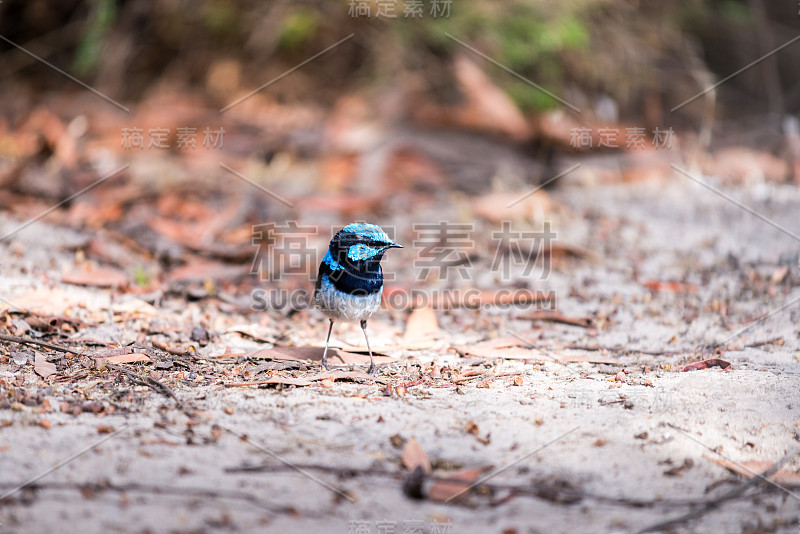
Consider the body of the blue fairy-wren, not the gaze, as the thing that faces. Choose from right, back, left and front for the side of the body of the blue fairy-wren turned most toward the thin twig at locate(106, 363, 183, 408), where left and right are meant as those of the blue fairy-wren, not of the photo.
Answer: right

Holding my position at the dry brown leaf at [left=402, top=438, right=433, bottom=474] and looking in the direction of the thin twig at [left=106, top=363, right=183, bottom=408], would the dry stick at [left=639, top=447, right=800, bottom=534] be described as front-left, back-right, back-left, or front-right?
back-right

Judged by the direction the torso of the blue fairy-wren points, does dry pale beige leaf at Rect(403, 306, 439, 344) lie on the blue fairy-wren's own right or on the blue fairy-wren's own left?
on the blue fairy-wren's own left

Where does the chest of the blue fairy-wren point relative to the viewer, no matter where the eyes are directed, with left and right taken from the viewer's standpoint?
facing the viewer and to the right of the viewer

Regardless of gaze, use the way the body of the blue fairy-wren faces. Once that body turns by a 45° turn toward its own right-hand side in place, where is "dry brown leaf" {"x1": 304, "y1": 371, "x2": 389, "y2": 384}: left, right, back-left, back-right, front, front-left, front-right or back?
front

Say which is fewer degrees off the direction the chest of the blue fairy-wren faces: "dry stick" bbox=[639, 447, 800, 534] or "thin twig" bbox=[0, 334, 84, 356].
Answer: the dry stick

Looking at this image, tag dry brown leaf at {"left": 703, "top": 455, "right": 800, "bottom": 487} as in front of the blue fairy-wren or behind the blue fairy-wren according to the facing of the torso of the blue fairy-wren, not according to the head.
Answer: in front

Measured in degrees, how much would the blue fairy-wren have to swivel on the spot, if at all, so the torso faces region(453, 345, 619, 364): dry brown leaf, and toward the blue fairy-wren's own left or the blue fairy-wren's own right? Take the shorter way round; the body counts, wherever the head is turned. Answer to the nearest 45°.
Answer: approximately 45° to the blue fairy-wren's own left

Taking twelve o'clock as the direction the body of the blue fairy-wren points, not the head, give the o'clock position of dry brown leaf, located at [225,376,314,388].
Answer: The dry brown leaf is roughly at 2 o'clock from the blue fairy-wren.

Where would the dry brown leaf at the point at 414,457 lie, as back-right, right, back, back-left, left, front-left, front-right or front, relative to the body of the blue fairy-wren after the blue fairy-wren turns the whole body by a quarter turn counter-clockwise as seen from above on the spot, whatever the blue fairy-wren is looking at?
back-right

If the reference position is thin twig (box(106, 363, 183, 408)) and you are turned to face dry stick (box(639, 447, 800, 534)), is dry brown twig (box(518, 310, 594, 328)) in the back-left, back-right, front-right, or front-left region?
front-left
